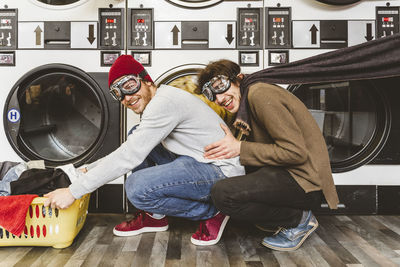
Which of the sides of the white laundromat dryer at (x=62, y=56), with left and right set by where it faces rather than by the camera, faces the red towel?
front

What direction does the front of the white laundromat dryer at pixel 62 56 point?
toward the camera

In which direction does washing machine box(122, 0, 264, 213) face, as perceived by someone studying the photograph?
facing the viewer

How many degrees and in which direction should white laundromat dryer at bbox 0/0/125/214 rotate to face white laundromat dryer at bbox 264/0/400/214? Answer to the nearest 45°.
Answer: approximately 90° to its left

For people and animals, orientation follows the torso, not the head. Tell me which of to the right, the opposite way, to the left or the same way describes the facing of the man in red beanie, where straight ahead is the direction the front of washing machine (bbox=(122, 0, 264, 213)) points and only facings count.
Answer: to the right

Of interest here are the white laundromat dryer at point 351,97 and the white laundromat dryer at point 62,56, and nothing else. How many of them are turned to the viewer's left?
0

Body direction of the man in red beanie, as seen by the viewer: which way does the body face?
to the viewer's left

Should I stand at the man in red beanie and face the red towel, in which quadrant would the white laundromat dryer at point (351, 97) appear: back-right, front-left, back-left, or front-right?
back-right

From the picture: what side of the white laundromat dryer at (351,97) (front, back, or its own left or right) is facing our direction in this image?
front
